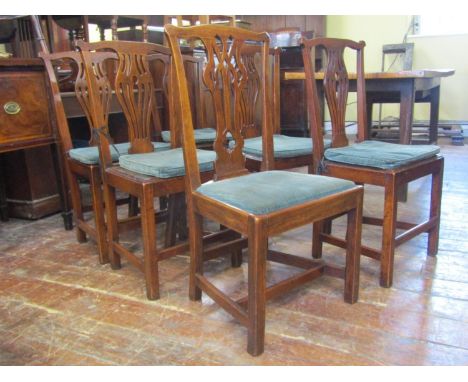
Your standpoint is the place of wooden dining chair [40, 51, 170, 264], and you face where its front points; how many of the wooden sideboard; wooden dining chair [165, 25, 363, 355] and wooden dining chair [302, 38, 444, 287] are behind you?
1

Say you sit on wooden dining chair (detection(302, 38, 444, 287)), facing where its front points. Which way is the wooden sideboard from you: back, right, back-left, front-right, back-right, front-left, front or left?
back-right

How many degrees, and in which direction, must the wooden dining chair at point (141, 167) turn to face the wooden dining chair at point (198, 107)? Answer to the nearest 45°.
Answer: approximately 135° to its left

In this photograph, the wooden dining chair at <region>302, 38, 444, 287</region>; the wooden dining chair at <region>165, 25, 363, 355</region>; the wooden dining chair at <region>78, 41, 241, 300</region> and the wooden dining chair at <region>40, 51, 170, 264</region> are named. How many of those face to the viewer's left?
0

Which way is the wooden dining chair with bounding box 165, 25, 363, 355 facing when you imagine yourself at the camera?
facing the viewer and to the right of the viewer

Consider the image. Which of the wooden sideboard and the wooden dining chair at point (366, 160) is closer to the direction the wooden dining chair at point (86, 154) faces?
the wooden dining chair

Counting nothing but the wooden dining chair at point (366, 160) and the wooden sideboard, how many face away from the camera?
0

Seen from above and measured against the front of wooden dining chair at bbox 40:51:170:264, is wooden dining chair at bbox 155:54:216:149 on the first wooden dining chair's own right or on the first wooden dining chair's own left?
on the first wooden dining chair's own left

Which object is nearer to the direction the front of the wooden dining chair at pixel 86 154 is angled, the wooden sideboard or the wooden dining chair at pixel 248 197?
the wooden dining chair

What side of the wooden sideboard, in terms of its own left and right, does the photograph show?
front

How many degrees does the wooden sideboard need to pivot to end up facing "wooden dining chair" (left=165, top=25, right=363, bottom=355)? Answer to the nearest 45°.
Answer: approximately 45° to its left

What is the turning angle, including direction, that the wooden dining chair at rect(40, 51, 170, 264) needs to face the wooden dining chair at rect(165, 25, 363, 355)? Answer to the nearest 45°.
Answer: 0° — it already faces it

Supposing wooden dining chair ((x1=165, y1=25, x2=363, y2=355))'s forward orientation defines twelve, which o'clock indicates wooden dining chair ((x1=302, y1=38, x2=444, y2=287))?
wooden dining chair ((x1=302, y1=38, x2=444, y2=287)) is roughly at 9 o'clock from wooden dining chair ((x1=165, y1=25, x2=363, y2=355)).
